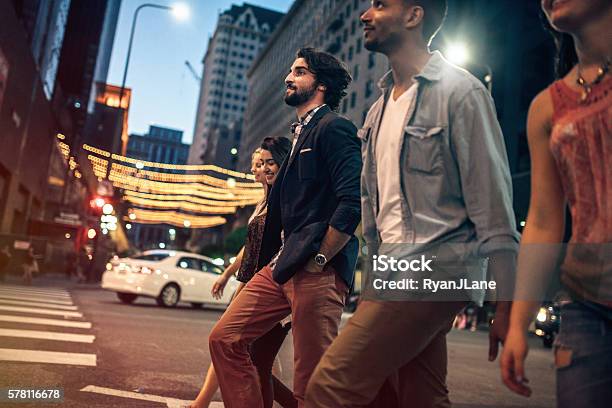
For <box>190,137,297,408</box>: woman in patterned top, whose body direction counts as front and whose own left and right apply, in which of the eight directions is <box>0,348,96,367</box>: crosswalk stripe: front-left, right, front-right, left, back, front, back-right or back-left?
right

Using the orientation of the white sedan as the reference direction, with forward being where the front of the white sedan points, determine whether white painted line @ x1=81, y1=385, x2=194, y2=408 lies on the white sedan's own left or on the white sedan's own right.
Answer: on the white sedan's own right

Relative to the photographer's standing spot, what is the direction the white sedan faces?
facing away from the viewer and to the right of the viewer

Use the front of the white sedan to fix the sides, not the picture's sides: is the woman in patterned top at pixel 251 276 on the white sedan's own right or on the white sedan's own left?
on the white sedan's own right

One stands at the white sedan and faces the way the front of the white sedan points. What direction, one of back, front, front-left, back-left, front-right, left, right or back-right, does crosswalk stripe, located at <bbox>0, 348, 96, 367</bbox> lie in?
back-right
